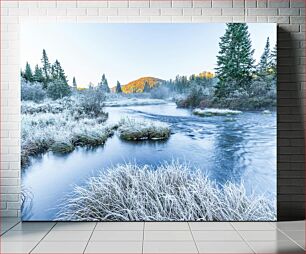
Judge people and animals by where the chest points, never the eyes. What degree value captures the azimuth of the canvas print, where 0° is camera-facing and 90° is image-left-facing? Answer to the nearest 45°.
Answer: approximately 0°
